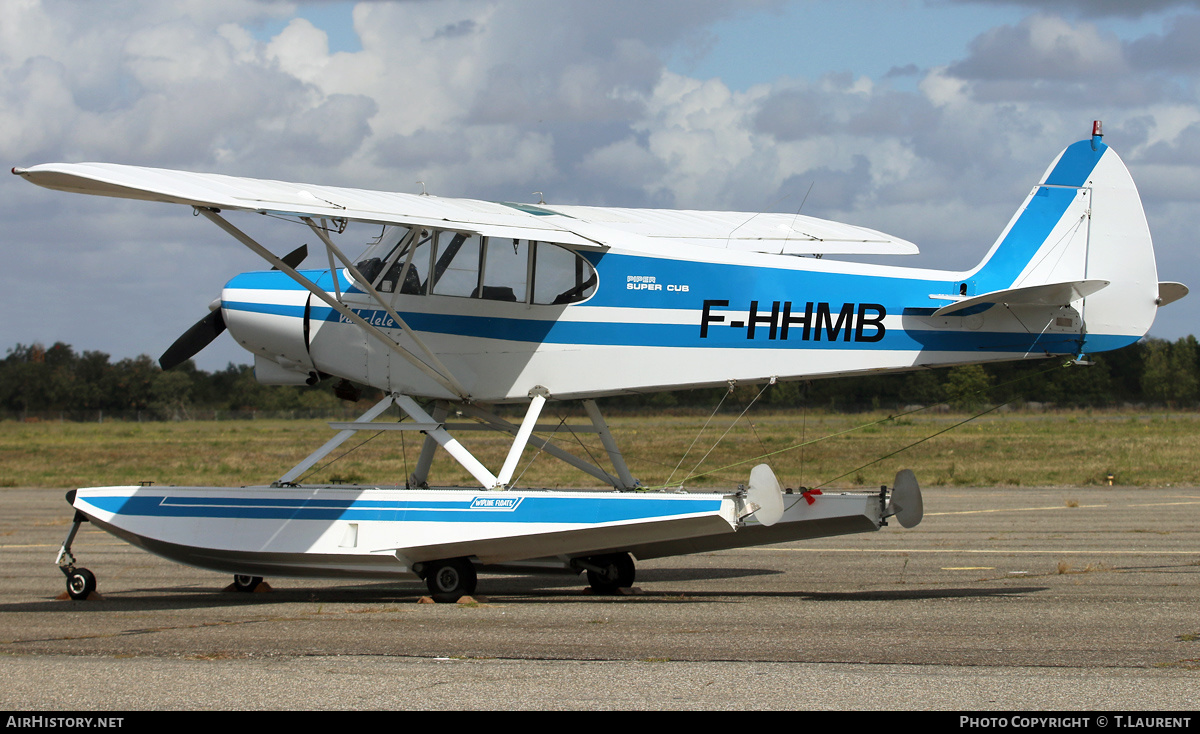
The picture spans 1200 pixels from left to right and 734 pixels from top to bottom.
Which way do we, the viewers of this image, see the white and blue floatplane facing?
facing away from the viewer and to the left of the viewer
